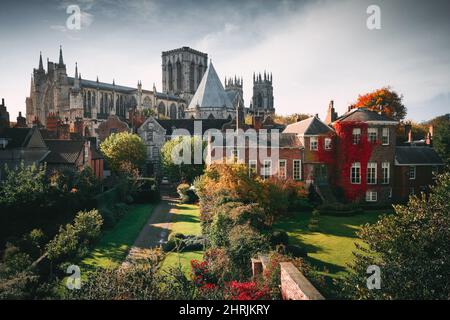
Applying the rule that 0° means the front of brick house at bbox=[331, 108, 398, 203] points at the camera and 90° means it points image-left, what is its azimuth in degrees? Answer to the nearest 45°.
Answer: approximately 0°

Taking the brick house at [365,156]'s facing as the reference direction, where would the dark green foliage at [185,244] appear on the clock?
The dark green foliage is roughly at 1 o'clock from the brick house.

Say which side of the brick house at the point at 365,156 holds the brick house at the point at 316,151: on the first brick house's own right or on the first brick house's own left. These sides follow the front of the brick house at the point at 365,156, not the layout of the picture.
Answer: on the first brick house's own right

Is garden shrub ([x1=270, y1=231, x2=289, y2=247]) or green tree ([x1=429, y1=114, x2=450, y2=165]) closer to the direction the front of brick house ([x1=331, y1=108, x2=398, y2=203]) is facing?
the garden shrub

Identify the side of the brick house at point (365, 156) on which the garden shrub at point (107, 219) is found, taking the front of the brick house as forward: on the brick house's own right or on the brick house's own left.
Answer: on the brick house's own right

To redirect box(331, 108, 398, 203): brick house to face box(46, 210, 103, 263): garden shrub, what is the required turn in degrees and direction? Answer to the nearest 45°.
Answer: approximately 45° to its right

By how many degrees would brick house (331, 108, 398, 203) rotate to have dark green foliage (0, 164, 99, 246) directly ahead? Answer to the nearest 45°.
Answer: approximately 45° to its right

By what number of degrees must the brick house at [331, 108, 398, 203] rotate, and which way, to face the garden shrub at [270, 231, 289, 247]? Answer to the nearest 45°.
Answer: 0° — it already faces it

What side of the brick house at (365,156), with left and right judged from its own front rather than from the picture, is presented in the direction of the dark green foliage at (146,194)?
right
